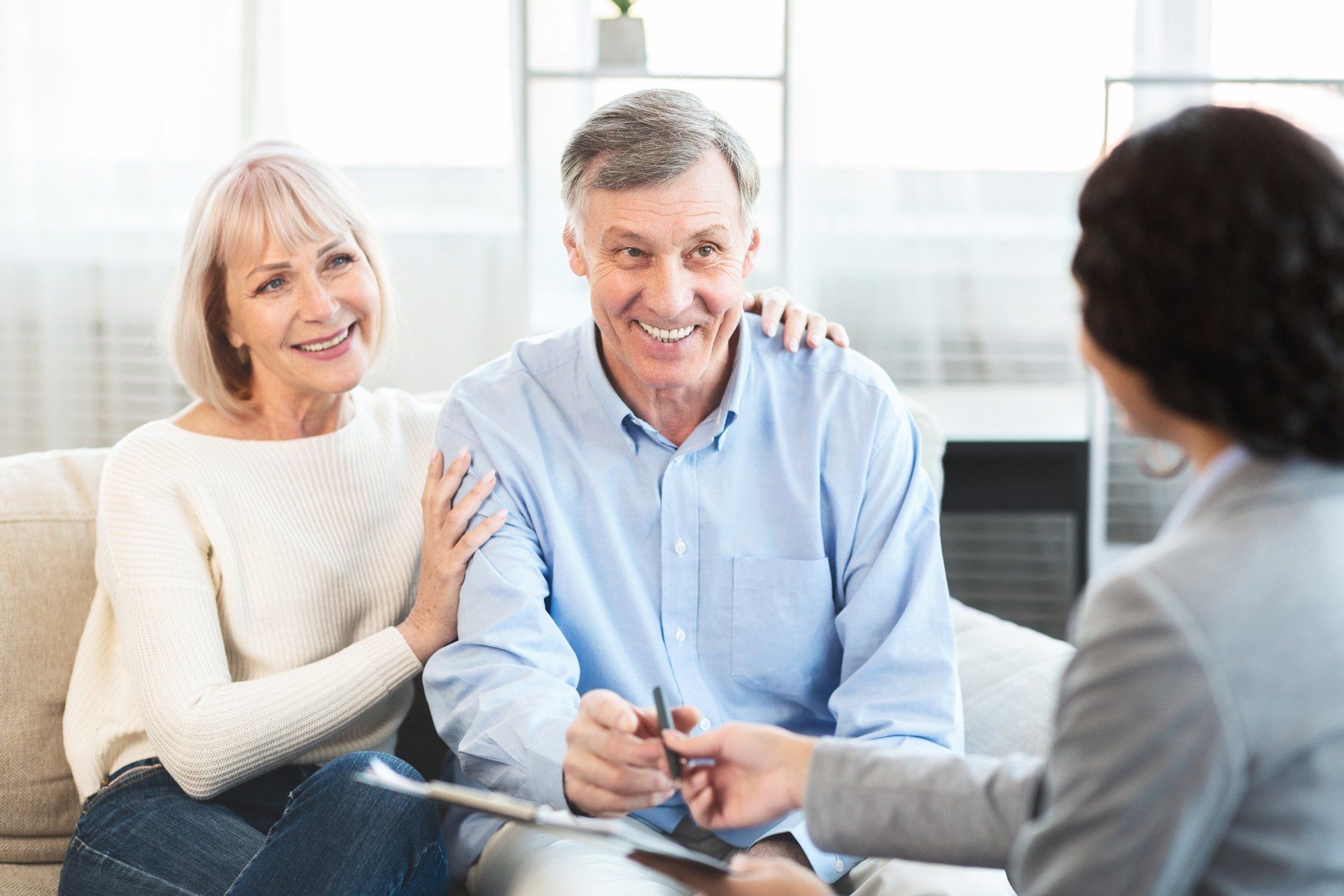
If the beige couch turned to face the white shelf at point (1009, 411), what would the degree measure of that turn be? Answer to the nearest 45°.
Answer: approximately 135° to its left

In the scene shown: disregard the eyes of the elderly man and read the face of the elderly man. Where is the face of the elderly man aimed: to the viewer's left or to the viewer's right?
to the viewer's right

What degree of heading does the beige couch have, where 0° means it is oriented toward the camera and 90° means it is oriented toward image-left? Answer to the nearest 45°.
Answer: approximately 0°

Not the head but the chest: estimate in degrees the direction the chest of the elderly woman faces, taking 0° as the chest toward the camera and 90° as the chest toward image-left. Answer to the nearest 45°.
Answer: approximately 315°

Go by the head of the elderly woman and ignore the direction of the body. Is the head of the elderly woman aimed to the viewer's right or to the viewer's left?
to the viewer's right

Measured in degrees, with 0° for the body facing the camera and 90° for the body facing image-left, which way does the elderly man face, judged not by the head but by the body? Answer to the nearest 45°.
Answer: approximately 0°

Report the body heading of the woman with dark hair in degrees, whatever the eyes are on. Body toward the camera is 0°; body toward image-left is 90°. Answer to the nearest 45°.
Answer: approximately 135°

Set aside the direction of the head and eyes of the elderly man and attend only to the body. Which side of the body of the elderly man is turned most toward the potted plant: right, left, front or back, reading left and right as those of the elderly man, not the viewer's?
back
